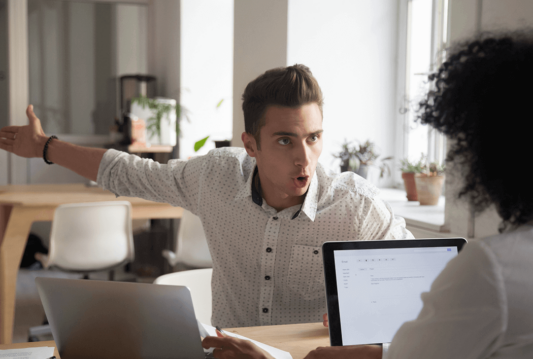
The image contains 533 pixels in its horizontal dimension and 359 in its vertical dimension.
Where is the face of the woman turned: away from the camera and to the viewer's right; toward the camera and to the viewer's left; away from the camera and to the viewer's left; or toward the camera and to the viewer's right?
away from the camera and to the viewer's left

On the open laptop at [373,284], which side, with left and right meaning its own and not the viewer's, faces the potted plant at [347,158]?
back

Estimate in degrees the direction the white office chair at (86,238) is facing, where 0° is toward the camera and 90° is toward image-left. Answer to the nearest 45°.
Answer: approximately 180°

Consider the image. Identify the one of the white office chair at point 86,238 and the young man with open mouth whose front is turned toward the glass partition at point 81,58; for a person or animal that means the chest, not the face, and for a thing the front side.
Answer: the white office chair

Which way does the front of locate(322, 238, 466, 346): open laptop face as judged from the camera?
facing the viewer
